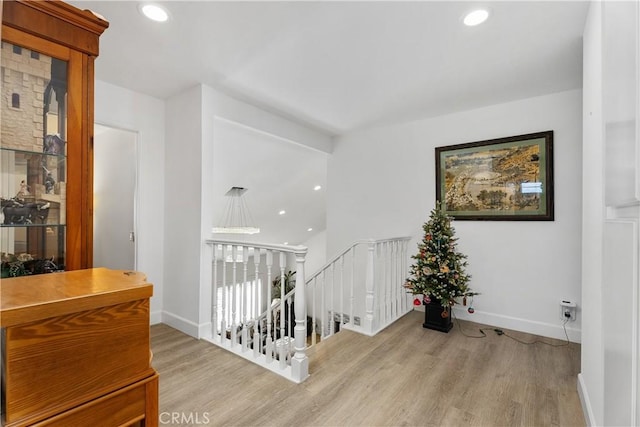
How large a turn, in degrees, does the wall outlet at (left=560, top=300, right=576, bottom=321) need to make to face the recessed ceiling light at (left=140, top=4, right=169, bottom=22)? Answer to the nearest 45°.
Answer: approximately 45° to its right

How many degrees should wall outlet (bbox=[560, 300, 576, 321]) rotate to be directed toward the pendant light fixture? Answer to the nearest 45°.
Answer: approximately 90° to its right

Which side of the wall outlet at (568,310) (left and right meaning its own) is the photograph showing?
front

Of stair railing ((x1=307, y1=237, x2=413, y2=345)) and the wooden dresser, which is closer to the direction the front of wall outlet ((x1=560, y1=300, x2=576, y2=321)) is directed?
the wooden dresser

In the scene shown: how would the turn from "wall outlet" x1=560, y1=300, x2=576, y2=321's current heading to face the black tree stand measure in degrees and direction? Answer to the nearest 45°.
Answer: approximately 45° to its right

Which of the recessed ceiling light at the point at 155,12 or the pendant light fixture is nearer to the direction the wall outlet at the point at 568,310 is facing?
the recessed ceiling light

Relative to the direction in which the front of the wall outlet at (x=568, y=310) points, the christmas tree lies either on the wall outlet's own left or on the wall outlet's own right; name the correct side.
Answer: on the wall outlet's own right

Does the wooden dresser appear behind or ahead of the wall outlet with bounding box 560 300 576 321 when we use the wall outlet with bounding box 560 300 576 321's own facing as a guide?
ahead
